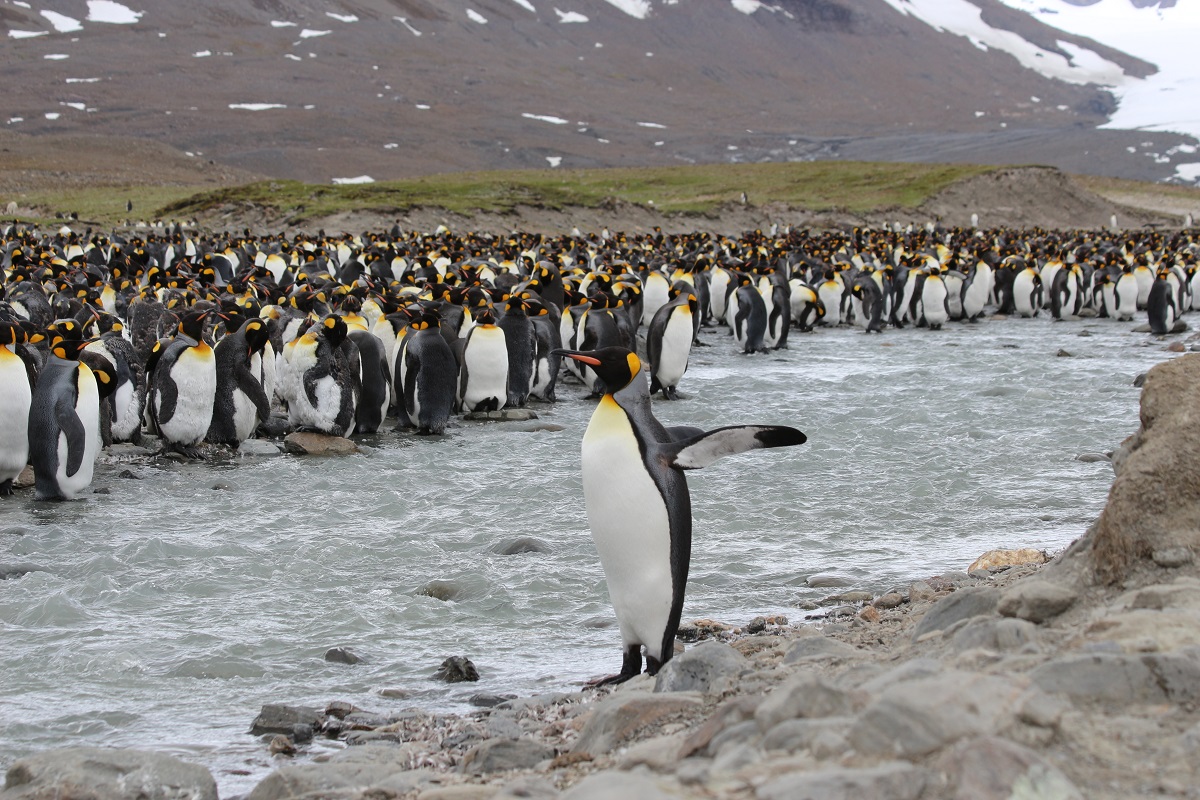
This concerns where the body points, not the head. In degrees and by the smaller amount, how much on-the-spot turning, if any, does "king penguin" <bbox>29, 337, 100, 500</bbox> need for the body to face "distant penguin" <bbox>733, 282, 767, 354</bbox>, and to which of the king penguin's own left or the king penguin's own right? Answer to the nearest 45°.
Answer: approximately 45° to the king penguin's own left

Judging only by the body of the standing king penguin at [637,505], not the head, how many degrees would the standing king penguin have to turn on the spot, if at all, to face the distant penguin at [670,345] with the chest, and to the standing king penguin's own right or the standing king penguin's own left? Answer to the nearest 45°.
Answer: approximately 135° to the standing king penguin's own right

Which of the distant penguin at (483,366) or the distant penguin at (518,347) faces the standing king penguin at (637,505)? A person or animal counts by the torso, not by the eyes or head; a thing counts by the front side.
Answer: the distant penguin at (483,366)

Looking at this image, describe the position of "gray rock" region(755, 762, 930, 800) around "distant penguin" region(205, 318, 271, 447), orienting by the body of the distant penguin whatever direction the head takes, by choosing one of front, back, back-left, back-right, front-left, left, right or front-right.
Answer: right

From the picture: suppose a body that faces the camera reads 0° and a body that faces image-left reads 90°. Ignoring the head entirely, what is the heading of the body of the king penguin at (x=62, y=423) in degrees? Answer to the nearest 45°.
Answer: approximately 270°

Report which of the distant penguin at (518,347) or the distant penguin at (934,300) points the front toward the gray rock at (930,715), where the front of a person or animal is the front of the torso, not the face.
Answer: the distant penguin at (934,300)

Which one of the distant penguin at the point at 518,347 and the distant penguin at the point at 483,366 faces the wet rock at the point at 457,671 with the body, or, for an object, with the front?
the distant penguin at the point at 483,366

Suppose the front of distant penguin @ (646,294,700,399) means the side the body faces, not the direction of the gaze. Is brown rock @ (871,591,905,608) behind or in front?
in front

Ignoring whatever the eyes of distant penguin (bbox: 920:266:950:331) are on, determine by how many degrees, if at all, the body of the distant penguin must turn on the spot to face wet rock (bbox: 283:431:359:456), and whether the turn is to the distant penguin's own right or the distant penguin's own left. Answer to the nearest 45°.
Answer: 0° — it already faces it

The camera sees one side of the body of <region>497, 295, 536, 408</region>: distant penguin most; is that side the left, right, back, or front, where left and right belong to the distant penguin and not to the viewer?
back

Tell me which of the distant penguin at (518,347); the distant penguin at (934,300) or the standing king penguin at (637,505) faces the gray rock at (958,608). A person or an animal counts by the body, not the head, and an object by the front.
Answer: the distant penguin at (934,300)

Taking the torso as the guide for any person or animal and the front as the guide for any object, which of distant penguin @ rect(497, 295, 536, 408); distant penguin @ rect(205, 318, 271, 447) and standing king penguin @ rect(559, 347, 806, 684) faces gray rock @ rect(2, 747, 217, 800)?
the standing king penguin

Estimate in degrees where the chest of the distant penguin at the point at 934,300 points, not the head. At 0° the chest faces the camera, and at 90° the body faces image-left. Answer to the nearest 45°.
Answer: approximately 0°

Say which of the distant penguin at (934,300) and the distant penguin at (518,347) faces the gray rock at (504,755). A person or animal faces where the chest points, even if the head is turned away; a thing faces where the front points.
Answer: the distant penguin at (934,300)

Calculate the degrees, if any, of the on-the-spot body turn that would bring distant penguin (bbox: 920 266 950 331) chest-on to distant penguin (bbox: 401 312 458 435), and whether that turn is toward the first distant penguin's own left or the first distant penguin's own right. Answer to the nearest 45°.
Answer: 0° — it already faces it
